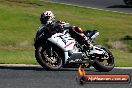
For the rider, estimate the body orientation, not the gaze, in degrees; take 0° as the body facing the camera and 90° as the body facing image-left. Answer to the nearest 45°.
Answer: approximately 90°
